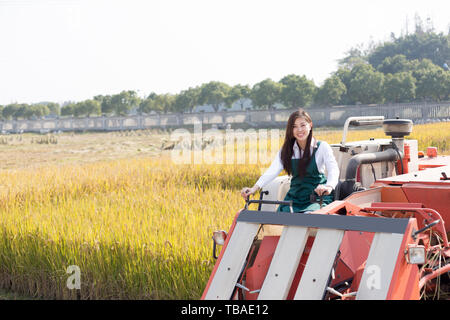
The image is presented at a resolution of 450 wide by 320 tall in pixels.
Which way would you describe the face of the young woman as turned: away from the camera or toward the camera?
toward the camera

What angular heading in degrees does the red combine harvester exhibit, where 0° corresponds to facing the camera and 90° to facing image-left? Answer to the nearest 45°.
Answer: approximately 45°
